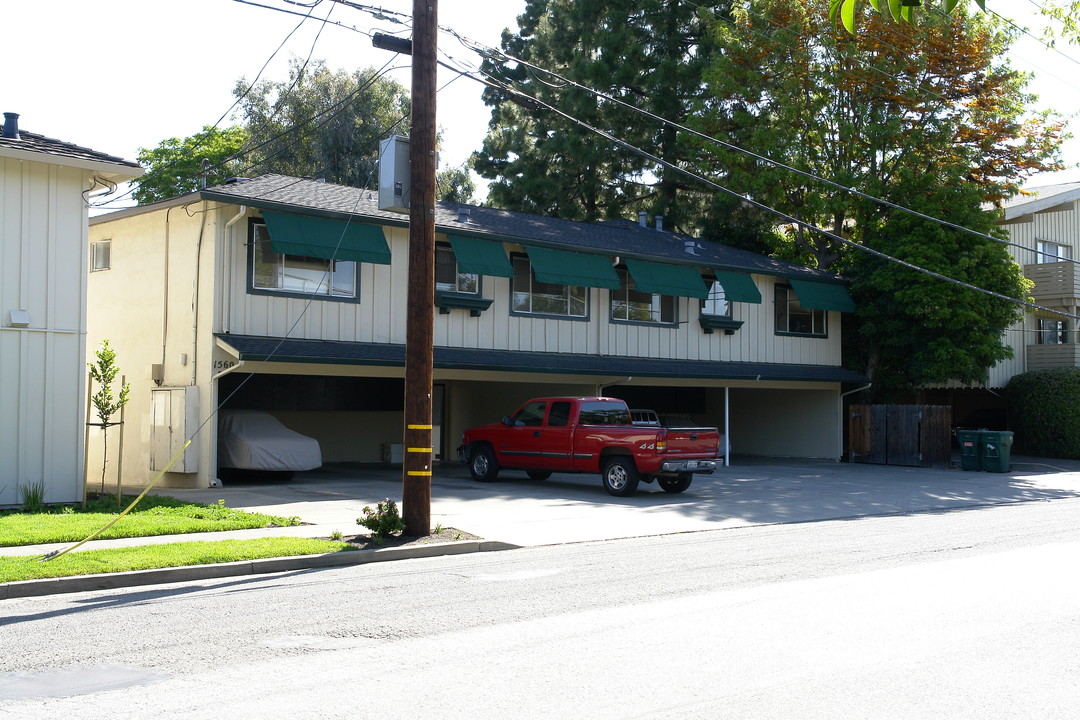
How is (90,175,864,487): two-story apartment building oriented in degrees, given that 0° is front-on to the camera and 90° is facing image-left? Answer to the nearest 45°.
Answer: approximately 315°

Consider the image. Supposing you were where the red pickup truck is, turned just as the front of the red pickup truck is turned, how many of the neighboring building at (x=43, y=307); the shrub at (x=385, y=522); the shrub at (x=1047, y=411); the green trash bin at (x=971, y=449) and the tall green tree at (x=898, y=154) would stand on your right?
3

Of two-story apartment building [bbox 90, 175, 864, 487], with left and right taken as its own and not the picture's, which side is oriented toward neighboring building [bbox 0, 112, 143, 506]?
right

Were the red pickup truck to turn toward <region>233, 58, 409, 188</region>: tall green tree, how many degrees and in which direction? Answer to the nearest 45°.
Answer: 0° — it already faces it

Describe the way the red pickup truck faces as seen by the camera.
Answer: facing away from the viewer and to the left of the viewer

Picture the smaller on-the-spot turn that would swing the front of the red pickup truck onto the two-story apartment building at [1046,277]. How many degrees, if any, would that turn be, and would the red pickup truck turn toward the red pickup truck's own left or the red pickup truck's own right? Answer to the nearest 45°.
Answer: approximately 90° to the red pickup truck's own right

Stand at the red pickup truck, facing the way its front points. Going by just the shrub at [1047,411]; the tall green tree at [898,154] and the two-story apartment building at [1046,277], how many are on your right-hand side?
3

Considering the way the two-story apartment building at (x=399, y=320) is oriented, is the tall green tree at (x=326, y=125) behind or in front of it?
behind

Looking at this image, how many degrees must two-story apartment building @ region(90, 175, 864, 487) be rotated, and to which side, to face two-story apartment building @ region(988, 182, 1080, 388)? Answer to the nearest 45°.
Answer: approximately 90° to its left

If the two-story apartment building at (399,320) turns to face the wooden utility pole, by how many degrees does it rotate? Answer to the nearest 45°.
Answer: approximately 45° to its right

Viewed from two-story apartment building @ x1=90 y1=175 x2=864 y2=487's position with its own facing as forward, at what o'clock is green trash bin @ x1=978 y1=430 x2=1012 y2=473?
The green trash bin is roughly at 10 o'clock from the two-story apartment building.
